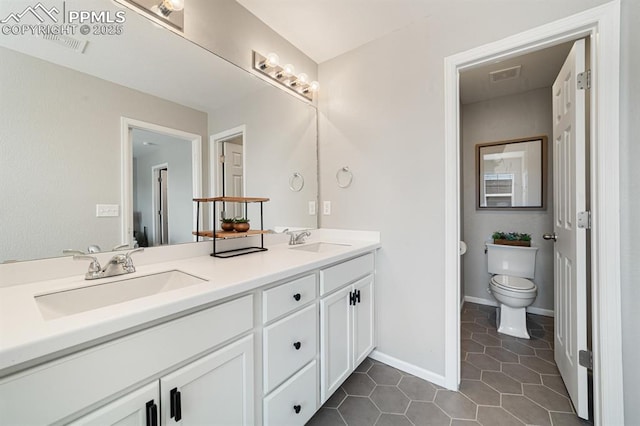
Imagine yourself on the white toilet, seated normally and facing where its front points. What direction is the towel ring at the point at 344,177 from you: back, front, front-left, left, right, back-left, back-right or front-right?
front-right

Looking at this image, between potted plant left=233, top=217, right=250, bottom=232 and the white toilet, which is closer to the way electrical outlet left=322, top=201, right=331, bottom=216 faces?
the potted plant

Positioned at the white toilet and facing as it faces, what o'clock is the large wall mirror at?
The large wall mirror is roughly at 1 o'clock from the white toilet.

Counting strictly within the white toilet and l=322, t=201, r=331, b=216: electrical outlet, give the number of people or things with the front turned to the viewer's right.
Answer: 0

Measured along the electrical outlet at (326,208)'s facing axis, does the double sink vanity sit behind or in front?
in front

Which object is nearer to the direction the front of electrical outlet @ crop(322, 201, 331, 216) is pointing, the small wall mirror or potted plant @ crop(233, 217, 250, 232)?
the potted plant

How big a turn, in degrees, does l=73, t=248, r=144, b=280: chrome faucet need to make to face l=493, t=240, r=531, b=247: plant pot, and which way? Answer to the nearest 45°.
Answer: approximately 45° to its left

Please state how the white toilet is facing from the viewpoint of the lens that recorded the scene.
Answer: facing the viewer

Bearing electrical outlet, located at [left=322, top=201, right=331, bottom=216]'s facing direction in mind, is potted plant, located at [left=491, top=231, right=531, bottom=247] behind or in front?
behind

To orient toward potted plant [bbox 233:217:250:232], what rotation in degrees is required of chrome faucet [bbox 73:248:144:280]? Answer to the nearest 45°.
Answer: approximately 45° to its left

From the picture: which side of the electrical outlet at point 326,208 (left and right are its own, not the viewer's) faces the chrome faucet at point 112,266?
front

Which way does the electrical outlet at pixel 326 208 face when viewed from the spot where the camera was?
facing the viewer and to the left of the viewer

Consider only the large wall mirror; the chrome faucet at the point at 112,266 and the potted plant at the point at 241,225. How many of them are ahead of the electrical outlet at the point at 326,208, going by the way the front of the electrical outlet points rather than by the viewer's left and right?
3

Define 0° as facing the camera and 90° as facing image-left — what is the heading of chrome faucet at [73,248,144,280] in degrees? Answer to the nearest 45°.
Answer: approximately 315°

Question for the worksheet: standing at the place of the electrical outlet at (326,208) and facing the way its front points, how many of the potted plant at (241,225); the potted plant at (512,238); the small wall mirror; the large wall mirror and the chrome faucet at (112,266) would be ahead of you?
3

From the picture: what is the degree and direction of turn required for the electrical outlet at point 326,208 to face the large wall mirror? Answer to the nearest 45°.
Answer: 0° — it already faces it

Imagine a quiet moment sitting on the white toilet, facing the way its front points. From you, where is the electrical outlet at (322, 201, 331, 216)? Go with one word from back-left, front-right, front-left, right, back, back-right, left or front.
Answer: front-right

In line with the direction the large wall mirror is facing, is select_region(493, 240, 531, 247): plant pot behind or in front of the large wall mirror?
in front

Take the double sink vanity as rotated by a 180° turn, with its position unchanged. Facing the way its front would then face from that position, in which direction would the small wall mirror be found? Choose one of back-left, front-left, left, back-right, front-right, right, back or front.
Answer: back-right
